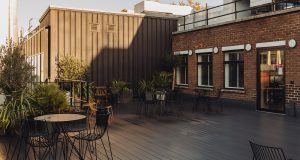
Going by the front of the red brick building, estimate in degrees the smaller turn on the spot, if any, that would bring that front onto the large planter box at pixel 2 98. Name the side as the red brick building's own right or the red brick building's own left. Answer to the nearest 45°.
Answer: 0° — it already faces it

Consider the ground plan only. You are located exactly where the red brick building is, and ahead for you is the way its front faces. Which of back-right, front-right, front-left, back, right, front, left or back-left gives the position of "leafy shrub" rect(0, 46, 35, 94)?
front

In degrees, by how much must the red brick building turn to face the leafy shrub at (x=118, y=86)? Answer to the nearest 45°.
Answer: approximately 45° to its right

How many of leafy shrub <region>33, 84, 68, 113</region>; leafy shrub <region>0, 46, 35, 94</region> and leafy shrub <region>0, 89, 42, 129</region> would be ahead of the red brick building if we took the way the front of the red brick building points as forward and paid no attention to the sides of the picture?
3

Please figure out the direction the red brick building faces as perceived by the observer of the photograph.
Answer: facing the viewer and to the left of the viewer

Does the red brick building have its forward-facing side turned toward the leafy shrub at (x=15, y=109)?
yes

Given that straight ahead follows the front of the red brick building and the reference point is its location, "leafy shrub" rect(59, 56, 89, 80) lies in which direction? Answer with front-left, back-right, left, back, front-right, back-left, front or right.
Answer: front-right

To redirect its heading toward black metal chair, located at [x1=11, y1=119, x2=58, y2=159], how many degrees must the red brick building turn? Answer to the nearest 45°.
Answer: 0° — it already faces it

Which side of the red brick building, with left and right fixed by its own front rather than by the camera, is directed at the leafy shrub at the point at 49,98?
front

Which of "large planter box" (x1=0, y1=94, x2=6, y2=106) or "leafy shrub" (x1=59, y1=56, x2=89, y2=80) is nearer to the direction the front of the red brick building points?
the large planter box
